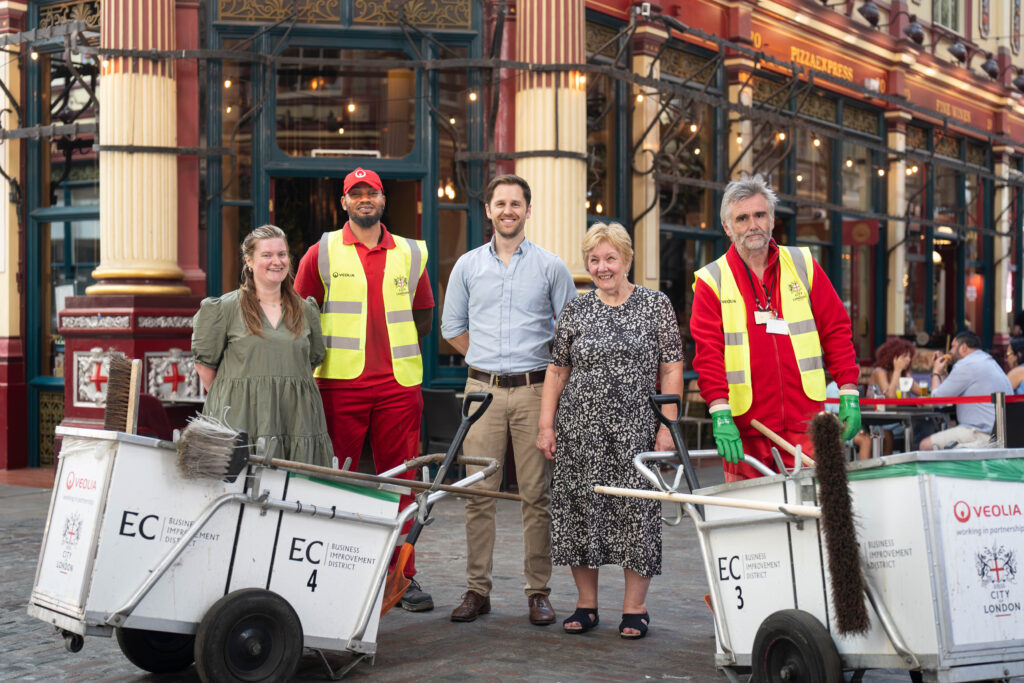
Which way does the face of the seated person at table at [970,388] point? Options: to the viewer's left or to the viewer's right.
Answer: to the viewer's left

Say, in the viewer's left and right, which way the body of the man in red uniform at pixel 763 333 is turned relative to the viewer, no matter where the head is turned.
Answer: facing the viewer

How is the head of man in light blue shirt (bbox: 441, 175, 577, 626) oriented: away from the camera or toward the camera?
toward the camera

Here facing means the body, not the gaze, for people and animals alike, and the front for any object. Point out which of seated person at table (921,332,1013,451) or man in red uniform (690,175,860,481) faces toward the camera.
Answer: the man in red uniform

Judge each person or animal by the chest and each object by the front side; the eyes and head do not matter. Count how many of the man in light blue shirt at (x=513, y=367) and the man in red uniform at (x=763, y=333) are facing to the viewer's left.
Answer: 0

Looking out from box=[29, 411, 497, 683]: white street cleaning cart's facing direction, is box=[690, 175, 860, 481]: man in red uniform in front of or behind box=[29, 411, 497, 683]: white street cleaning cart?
behind

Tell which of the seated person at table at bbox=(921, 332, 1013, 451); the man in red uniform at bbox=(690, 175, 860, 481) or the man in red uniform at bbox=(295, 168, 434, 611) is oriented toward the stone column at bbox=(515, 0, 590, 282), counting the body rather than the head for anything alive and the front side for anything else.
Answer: the seated person at table

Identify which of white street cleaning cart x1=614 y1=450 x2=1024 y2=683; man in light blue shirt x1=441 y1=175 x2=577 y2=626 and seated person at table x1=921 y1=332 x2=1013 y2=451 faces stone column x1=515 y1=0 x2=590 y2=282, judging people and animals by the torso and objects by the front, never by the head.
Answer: the seated person at table

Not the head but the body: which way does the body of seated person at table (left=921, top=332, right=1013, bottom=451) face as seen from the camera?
to the viewer's left

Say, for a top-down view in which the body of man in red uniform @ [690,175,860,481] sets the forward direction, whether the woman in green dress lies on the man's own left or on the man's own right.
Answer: on the man's own right

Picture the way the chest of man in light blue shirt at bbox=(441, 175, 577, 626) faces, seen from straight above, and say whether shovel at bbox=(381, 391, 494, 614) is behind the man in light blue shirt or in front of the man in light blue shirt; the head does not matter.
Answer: in front

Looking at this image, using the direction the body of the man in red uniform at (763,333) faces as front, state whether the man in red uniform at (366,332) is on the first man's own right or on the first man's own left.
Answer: on the first man's own right

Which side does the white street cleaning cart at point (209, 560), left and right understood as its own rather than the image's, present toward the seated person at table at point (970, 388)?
back

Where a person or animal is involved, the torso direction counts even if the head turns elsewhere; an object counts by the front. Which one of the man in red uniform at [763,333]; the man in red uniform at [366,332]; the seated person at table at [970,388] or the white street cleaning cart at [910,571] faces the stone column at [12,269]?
the seated person at table

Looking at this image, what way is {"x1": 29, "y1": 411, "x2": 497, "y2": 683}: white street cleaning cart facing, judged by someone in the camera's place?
facing the viewer and to the left of the viewer

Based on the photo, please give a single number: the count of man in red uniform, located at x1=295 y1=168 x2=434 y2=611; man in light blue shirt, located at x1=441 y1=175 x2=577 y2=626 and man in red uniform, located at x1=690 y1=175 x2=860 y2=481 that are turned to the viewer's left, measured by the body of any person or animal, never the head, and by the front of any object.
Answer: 0
